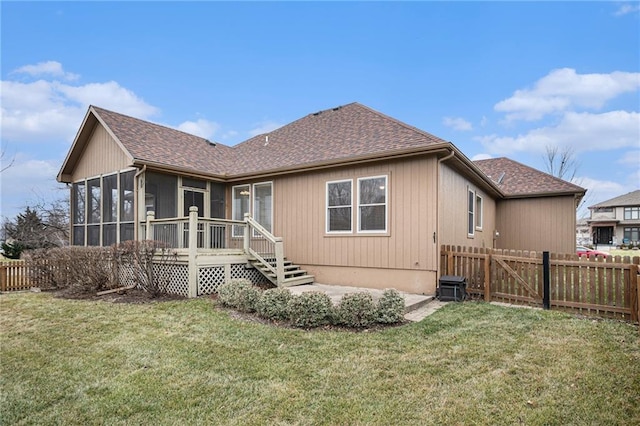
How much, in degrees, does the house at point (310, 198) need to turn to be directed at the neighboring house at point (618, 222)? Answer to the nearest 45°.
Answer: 0° — it already faces it

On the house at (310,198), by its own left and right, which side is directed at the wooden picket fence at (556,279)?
right

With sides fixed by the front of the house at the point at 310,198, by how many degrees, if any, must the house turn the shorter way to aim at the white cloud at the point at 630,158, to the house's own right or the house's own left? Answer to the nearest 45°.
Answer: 0° — it already faces it

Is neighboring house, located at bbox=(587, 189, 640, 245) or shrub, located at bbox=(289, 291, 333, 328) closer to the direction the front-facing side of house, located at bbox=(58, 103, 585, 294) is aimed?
the neighboring house

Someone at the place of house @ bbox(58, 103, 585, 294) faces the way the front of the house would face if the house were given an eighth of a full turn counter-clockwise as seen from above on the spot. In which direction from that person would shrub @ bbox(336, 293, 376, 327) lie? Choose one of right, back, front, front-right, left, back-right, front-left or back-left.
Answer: back

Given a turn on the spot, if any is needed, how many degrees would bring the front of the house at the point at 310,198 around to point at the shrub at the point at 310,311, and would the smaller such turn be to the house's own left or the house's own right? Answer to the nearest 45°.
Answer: approximately 135° to the house's own right

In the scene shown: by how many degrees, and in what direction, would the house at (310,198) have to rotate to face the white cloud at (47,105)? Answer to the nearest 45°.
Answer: approximately 90° to its left

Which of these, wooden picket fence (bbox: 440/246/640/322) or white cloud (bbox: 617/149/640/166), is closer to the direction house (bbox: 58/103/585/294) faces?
the white cloud

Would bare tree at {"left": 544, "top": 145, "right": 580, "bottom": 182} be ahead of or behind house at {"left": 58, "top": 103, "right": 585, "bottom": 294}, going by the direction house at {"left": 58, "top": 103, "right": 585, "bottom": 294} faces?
ahead

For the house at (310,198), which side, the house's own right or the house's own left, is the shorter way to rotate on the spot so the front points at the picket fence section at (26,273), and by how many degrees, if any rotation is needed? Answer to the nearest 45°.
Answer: approximately 135° to the house's own left

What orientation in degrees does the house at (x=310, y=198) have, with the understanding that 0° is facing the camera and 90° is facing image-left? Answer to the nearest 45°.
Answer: approximately 225°

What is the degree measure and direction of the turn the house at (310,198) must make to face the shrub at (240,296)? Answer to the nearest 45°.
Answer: approximately 135° to its right
